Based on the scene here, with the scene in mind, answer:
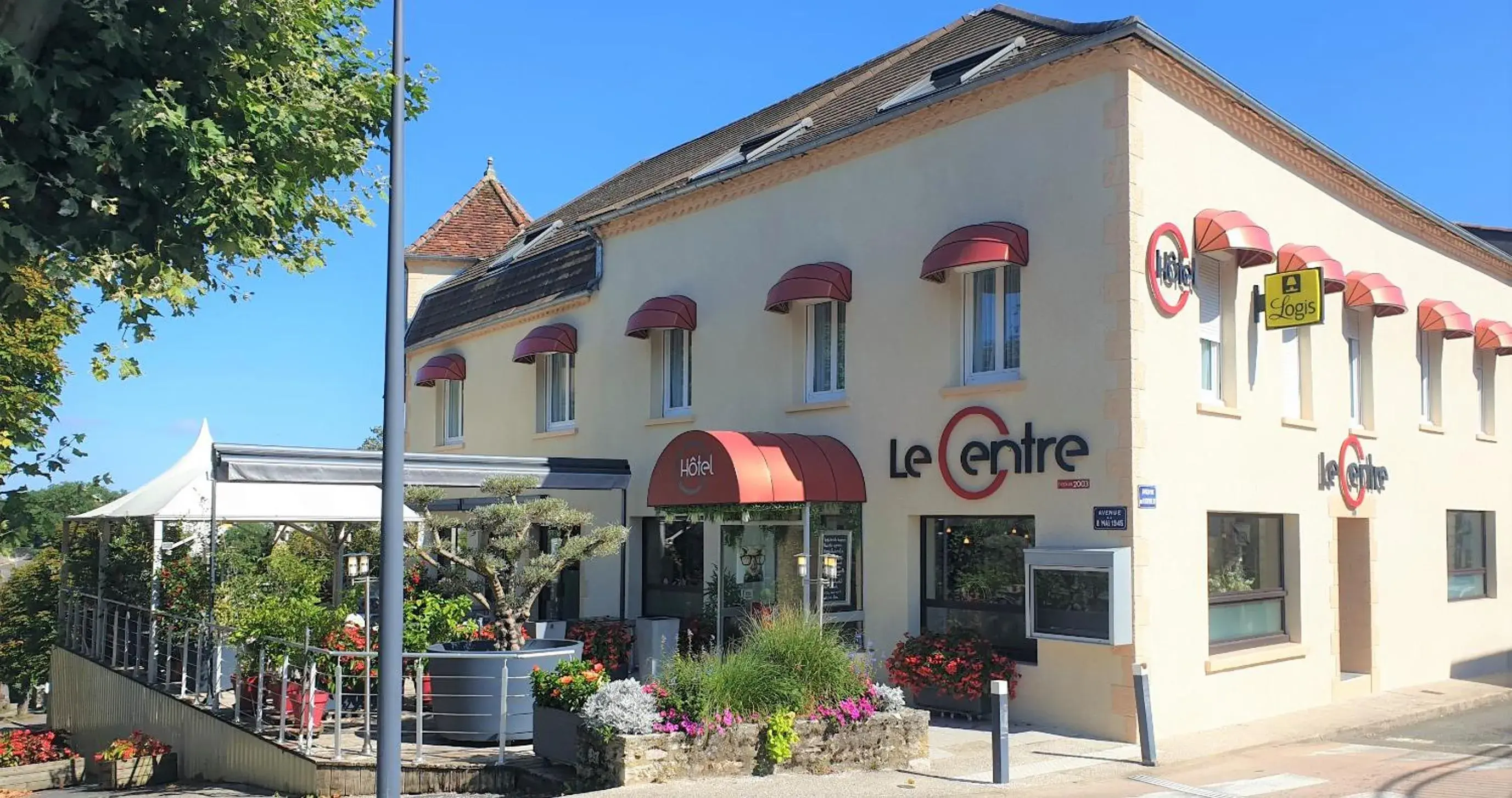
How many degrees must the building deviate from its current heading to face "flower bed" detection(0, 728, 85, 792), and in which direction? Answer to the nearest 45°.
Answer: approximately 45° to its right

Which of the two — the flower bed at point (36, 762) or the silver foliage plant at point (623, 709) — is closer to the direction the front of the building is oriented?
the silver foliage plant

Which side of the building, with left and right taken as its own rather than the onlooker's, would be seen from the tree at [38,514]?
right

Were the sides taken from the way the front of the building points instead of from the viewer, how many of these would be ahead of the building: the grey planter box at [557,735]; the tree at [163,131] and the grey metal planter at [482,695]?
3

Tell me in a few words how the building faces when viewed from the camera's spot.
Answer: facing the viewer and to the left of the viewer

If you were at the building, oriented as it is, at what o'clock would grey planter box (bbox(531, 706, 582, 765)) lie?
The grey planter box is roughly at 12 o'clock from the building.

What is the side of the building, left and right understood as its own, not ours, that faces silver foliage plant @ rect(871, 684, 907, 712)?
front

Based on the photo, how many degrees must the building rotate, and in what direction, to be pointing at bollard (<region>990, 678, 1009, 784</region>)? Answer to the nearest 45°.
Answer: approximately 45° to its left
